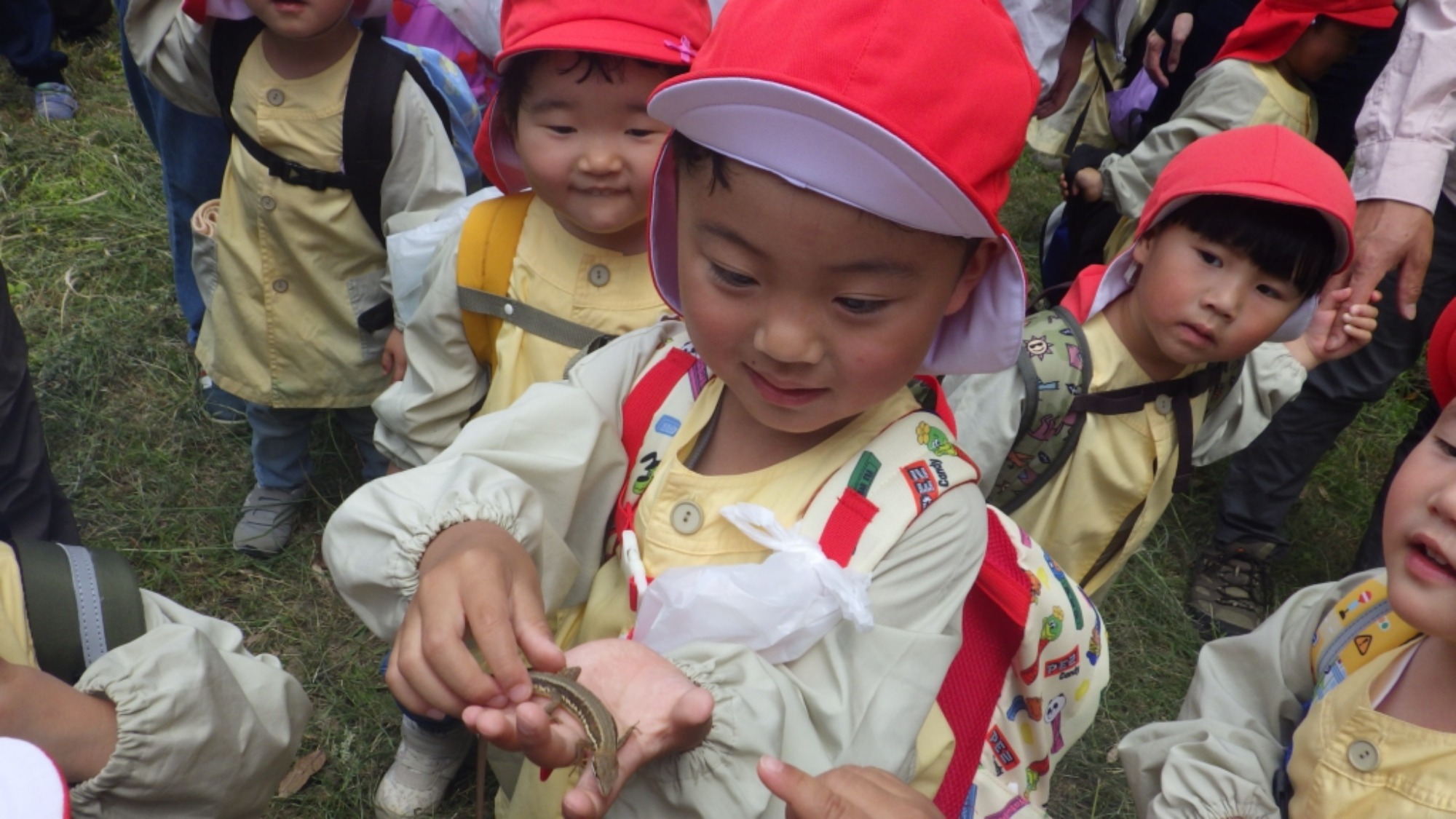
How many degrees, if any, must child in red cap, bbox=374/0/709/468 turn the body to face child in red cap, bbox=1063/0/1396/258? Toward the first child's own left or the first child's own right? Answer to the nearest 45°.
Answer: approximately 135° to the first child's own left

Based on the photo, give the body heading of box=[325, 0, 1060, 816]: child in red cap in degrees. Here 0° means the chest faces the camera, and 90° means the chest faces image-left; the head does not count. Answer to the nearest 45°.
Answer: approximately 45°

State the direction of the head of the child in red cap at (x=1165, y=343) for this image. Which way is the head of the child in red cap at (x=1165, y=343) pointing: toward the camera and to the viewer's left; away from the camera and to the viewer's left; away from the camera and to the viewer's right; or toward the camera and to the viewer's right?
toward the camera and to the viewer's left

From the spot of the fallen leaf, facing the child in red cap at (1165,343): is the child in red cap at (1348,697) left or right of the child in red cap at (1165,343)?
right

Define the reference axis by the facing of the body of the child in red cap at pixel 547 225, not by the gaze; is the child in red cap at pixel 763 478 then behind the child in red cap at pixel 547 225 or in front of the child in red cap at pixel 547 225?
in front

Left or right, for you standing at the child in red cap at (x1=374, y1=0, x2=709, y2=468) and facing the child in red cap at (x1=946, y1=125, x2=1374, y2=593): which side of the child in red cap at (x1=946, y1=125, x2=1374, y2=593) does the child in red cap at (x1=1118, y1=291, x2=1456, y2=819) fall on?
right
